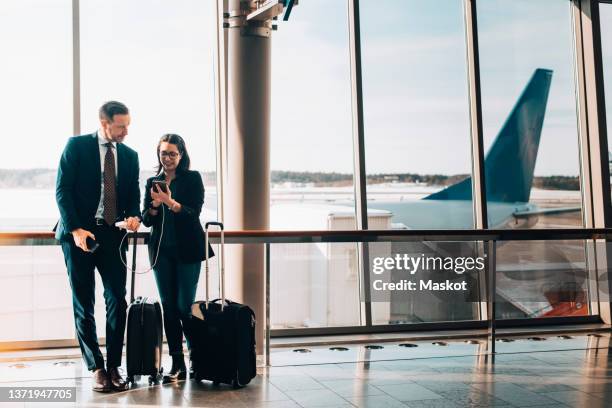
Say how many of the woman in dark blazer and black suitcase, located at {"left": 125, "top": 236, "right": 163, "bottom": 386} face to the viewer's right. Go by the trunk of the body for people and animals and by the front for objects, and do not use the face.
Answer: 1

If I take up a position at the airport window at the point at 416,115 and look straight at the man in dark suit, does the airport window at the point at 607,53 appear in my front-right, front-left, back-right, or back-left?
back-left

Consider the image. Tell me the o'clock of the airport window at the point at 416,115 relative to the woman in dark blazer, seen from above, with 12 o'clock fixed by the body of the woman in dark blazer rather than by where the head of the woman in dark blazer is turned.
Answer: The airport window is roughly at 6 o'clock from the woman in dark blazer.

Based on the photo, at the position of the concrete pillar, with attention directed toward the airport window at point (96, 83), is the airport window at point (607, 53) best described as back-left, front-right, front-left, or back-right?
back-right

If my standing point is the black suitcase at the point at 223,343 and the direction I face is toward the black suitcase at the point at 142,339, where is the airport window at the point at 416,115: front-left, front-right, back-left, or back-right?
back-right

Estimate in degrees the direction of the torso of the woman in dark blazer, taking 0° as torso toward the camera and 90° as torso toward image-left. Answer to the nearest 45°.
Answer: approximately 45°
